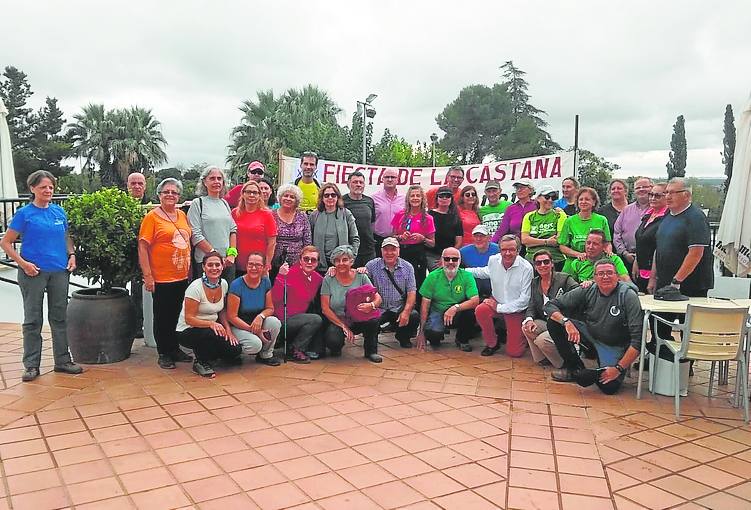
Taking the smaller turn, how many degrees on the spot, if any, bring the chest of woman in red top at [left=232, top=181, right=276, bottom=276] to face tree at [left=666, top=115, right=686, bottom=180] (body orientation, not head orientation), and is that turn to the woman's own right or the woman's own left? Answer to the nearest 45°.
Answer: approximately 135° to the woman's own left

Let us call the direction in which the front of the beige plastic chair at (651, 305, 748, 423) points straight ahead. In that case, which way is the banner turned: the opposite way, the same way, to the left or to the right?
the opposite way

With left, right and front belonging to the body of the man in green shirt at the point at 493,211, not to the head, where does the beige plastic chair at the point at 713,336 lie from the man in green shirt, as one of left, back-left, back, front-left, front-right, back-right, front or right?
front-left

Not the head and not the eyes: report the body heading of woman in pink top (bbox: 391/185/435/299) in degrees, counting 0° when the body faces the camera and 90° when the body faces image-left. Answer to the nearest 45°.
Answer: approximately 0°

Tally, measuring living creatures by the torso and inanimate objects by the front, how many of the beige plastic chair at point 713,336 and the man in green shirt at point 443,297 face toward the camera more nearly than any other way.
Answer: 1

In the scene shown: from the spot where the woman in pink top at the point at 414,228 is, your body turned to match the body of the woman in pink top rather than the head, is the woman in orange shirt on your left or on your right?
on your right

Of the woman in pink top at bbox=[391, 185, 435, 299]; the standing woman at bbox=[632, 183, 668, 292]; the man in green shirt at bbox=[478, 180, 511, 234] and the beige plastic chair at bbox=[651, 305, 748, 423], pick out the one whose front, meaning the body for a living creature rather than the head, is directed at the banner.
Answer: the beige plastic chair

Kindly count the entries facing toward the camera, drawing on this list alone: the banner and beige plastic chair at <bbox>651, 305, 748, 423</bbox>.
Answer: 1

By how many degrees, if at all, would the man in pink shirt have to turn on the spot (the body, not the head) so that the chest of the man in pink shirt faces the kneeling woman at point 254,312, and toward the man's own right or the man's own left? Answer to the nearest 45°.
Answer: approximately 45° to the man's own right
